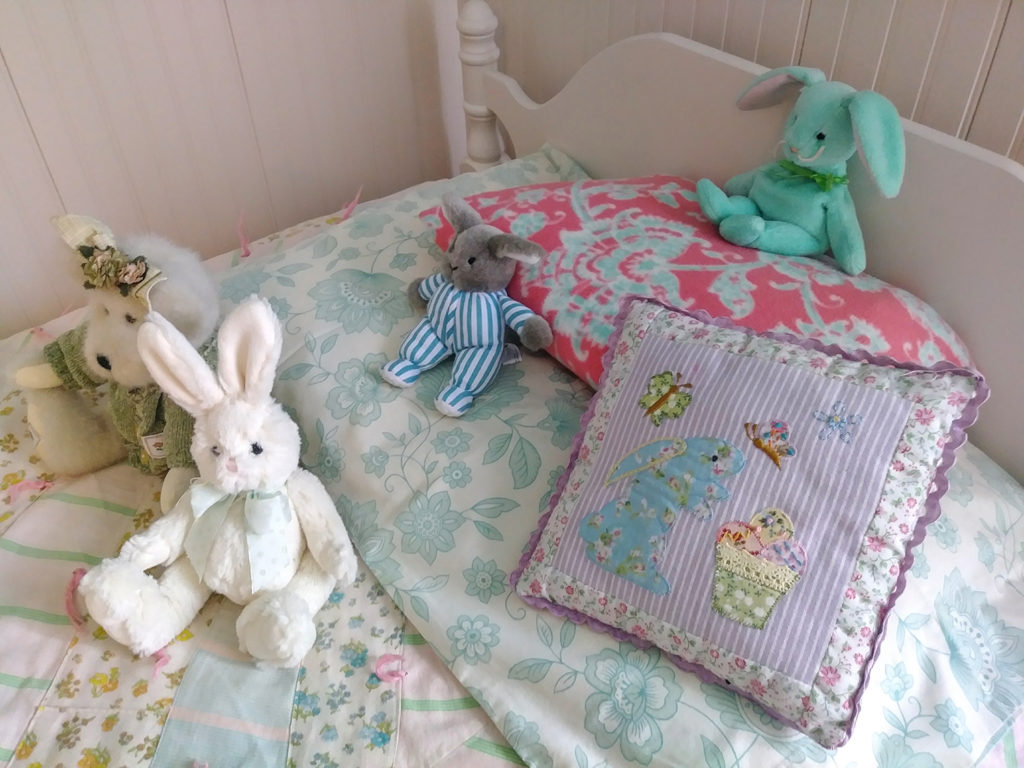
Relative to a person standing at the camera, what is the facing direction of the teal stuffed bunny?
facing the viewer and to the left of the viewer

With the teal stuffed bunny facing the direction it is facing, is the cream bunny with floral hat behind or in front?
in front

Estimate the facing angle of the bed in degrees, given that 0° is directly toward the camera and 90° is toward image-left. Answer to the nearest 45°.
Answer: approximately 45°

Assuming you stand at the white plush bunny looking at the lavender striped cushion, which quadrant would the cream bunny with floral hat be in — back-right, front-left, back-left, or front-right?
back-left

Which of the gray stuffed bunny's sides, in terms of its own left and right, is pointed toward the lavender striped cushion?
left

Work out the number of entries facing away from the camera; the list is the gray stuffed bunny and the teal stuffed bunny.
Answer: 0

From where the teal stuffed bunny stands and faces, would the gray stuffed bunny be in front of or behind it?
in front
